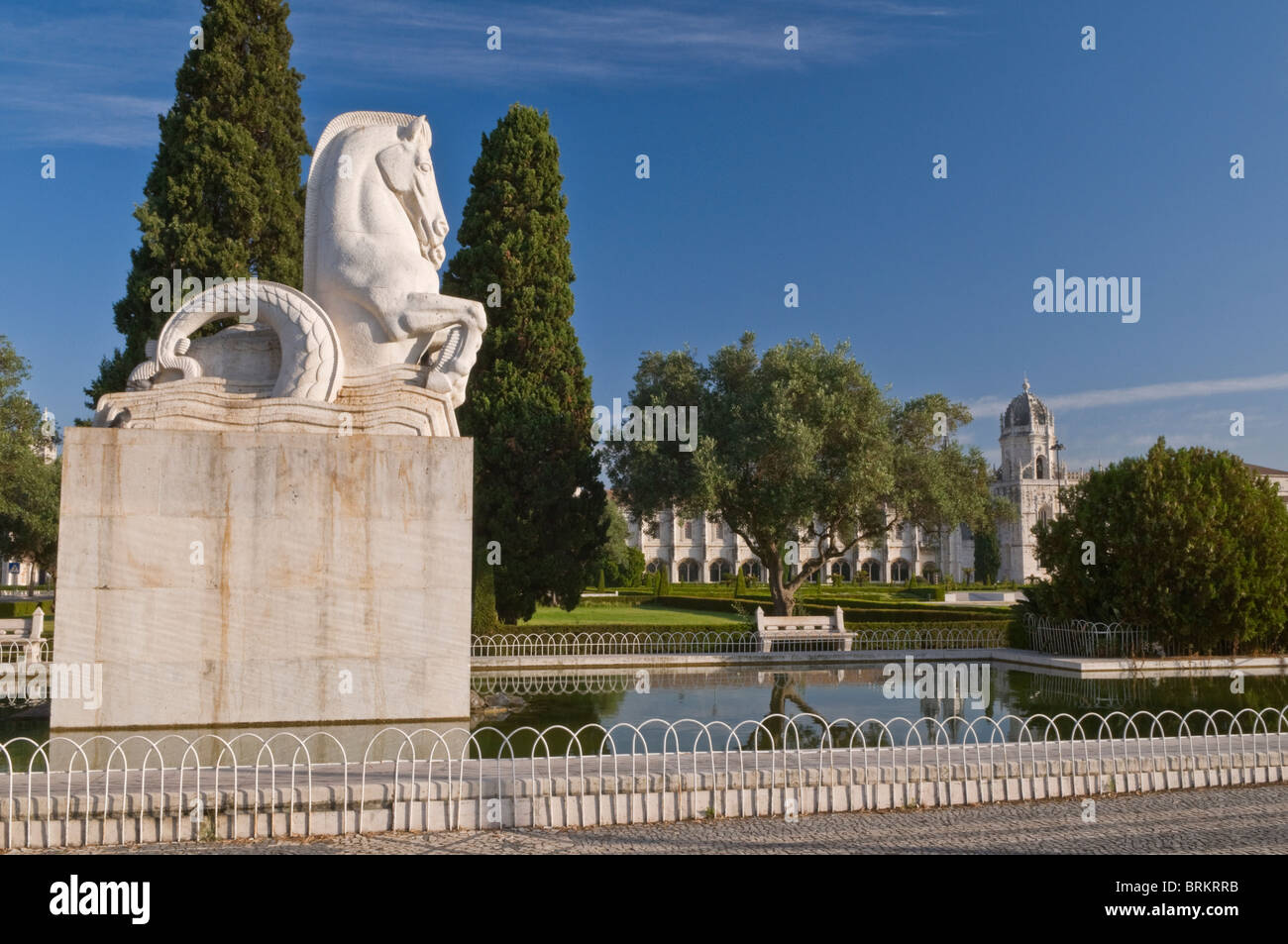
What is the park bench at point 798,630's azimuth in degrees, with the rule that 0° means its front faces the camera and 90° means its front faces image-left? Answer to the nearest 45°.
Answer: approximately 0°

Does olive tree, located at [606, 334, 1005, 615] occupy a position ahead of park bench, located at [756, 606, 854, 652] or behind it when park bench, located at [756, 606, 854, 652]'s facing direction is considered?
behind

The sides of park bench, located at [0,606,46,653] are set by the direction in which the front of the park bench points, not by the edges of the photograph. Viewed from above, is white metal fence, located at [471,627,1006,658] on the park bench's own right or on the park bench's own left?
on the park bench's own left

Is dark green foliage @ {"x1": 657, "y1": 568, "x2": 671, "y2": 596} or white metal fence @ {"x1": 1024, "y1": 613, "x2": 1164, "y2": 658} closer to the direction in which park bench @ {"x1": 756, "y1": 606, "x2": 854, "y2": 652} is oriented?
the white metal fence
